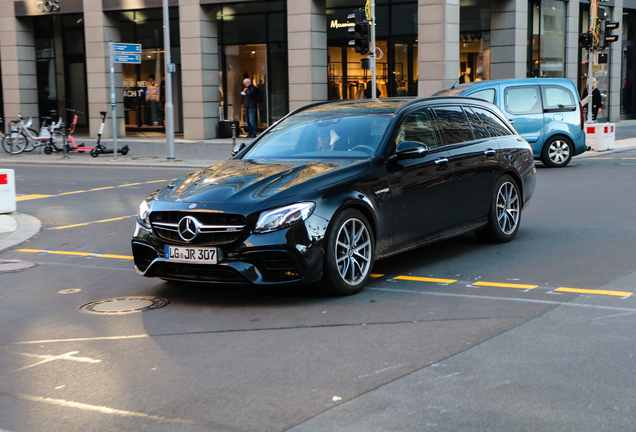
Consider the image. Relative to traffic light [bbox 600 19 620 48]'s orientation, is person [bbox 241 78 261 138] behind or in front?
behind

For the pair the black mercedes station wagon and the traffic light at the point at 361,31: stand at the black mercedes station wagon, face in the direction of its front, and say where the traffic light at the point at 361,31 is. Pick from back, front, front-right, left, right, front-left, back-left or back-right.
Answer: back-right

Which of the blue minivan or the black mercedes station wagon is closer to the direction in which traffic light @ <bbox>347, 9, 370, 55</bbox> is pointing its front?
the black mercedes station wagon

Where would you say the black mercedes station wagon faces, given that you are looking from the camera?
facing the viewer and to the left of the viewer

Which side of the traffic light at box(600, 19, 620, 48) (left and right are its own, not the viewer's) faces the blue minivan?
right

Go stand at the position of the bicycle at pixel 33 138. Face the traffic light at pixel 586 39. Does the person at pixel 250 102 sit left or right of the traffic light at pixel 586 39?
left
